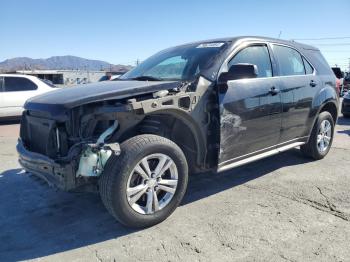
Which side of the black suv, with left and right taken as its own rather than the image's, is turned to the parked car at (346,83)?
back

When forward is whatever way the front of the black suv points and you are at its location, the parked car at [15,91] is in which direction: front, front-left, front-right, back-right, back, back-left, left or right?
right

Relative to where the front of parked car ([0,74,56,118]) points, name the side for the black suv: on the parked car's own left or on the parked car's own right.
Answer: on the parked car's own left

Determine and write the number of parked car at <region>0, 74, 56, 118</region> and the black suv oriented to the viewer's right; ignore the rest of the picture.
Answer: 0

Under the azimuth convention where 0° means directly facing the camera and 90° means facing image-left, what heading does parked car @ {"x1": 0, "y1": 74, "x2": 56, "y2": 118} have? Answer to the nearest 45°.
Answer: approximately 90°

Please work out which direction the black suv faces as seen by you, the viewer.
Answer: facing the viewer and to the left of the viewer
